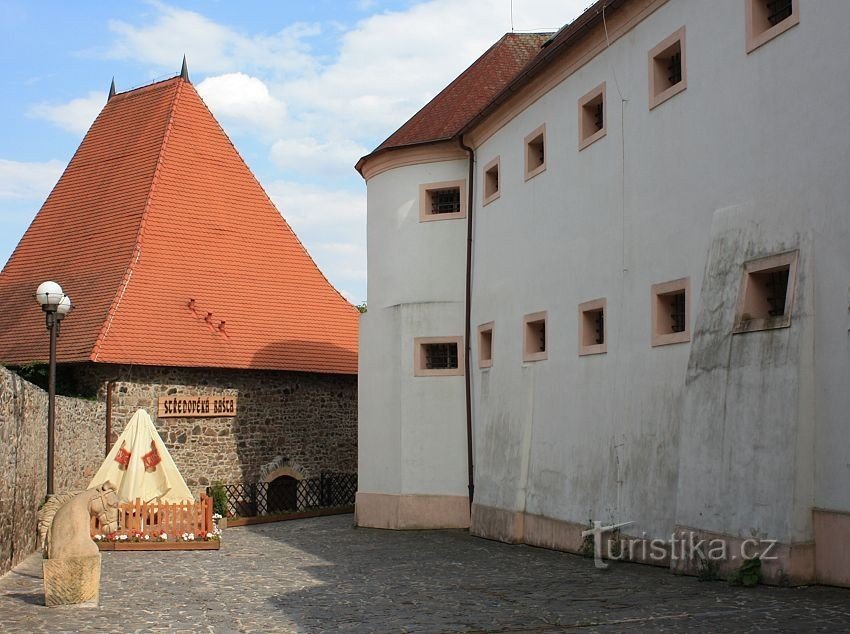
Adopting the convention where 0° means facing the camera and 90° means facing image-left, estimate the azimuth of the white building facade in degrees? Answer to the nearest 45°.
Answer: approximately 45°

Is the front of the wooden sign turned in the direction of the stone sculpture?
yes

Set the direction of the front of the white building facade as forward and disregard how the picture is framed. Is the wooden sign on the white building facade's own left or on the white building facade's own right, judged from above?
on the white building facade's own right

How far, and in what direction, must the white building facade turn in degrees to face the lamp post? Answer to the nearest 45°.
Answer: approximately 45° to its right
